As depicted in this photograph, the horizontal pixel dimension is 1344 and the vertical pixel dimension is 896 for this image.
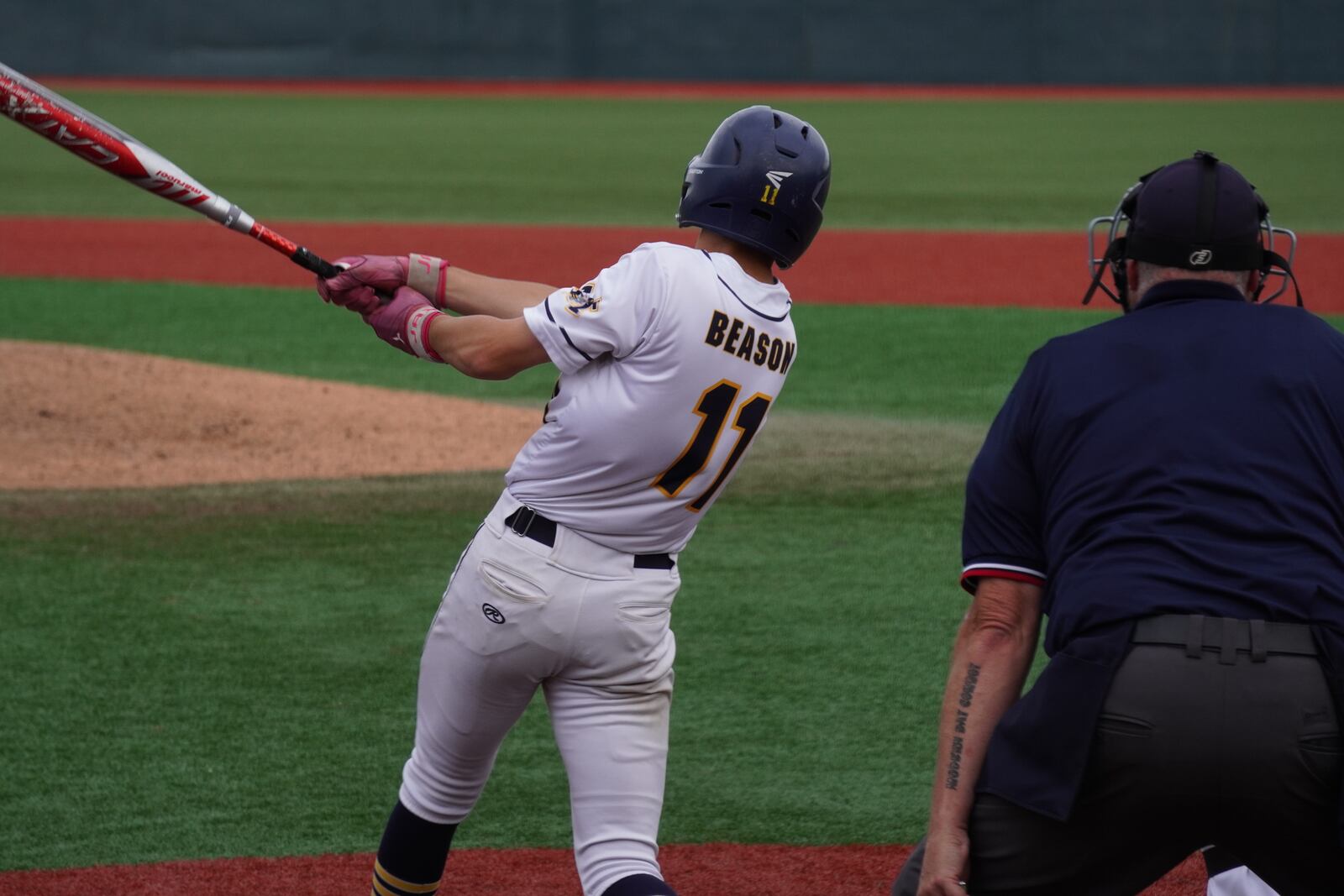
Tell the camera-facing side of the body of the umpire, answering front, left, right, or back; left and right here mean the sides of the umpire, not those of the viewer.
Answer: back

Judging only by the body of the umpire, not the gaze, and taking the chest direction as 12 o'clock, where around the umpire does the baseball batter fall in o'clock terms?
The baseball batter is roughly at 10 o'clock from the umpire.

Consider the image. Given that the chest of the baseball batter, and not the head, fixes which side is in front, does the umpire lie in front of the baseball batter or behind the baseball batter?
behind

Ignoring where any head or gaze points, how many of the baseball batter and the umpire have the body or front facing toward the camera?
0

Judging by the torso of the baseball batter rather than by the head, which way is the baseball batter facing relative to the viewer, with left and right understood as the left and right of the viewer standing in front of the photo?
facing away from the viewer and to the left of the viewer
